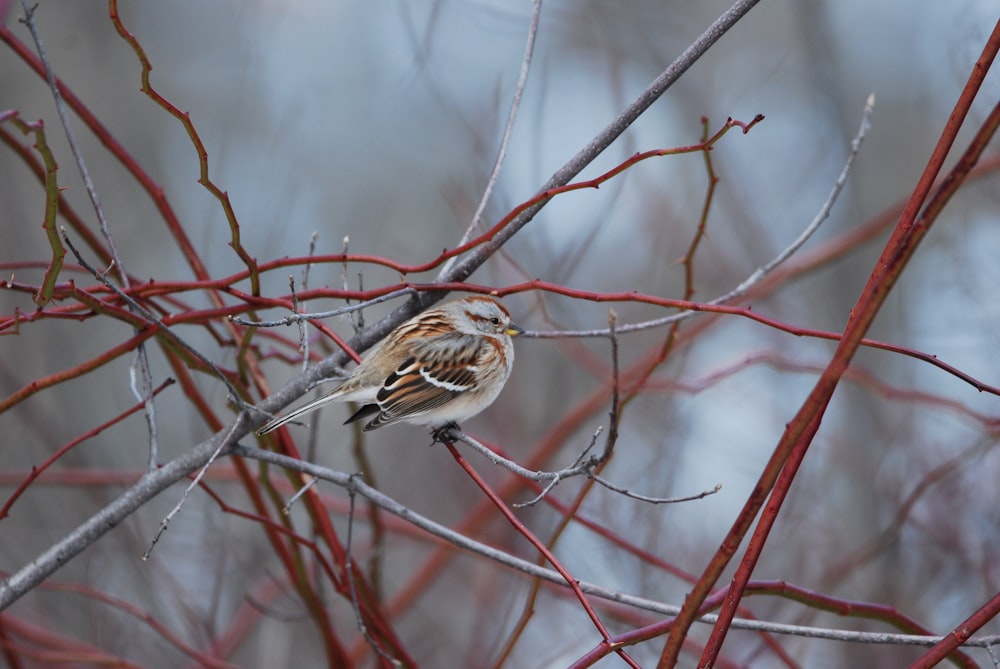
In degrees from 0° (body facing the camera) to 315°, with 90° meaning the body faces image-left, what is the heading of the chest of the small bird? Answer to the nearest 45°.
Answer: approximately 270°
